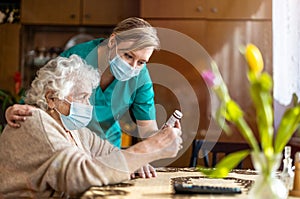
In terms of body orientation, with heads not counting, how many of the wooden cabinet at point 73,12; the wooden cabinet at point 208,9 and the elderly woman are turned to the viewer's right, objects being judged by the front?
1

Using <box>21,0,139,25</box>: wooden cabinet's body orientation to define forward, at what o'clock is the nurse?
The nurse is roughly at 12 o'clock from the wooden cabinet.

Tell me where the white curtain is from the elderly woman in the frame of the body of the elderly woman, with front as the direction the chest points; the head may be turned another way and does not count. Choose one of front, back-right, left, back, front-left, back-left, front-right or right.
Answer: front-left

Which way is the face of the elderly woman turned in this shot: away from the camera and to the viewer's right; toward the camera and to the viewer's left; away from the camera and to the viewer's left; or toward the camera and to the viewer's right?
toward the camera and to the viewer's right

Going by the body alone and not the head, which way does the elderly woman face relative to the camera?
to the viewer's right

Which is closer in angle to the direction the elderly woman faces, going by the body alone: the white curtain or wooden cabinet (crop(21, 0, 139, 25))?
the white curtain

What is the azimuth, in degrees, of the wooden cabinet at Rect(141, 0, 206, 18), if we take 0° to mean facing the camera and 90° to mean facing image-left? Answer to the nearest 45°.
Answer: approximately 0°

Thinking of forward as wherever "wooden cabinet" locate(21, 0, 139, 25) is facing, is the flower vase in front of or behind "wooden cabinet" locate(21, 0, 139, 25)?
in front

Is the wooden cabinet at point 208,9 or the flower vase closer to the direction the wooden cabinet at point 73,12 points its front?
the flower vase

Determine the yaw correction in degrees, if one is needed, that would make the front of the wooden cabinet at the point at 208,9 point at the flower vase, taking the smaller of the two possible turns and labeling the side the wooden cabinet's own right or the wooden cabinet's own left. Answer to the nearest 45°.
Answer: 0° — it already faces it
